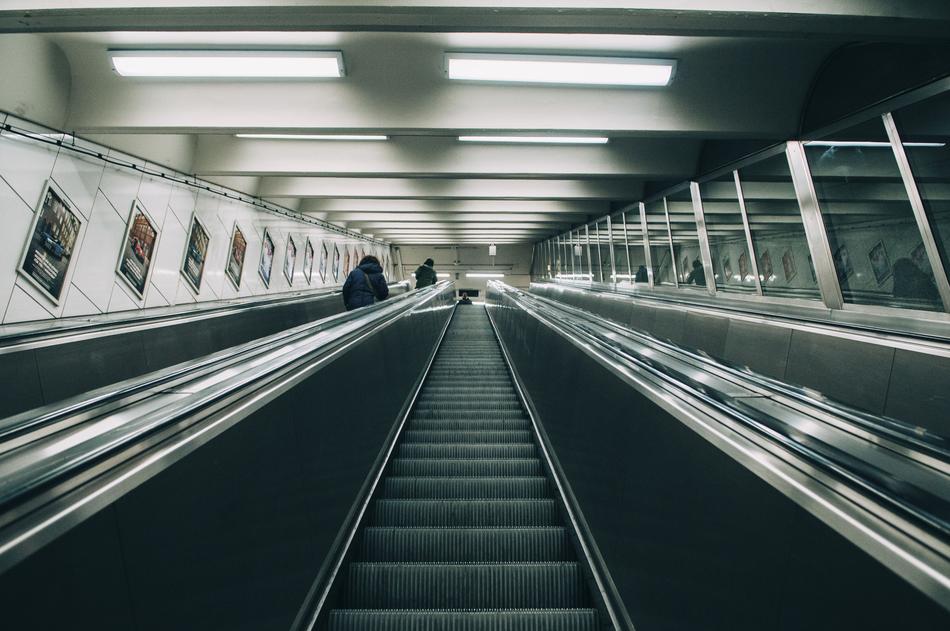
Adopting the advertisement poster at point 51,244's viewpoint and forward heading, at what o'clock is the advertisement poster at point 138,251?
the advertisement poster at point 138,251 is roughly at 9 o'clock from the advertisement poster at point 51,244.

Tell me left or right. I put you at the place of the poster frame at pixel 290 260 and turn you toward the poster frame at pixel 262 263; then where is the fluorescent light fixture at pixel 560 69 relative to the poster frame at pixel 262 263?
left

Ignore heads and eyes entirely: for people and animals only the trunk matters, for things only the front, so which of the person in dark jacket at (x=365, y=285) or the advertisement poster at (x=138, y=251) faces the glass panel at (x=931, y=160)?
the advertisement poster

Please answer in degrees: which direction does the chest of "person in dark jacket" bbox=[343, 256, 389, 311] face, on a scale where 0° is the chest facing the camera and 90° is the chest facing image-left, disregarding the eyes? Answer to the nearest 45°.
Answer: approximately 180°

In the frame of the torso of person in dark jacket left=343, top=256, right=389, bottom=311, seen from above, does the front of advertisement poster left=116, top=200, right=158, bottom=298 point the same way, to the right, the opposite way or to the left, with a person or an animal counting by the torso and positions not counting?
to the right

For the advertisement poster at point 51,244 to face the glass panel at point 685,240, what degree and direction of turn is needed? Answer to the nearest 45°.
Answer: approximately 45° to its left

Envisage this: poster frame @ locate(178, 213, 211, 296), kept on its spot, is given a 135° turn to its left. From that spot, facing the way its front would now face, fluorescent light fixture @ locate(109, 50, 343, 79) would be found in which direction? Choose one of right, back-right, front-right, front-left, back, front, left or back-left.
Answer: back

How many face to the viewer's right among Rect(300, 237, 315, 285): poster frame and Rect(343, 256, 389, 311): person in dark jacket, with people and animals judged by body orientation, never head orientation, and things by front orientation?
1

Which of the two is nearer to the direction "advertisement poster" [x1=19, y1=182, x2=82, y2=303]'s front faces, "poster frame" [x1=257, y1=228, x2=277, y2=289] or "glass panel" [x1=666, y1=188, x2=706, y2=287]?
the glass panel

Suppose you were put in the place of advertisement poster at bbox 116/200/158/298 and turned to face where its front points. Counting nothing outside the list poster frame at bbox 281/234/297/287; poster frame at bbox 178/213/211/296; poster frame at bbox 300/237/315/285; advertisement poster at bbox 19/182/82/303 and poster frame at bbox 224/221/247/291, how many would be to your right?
1

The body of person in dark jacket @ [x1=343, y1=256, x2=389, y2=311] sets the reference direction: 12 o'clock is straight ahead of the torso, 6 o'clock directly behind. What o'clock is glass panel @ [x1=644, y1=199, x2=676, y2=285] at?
The glass panel is roughly at 2 o'clock from the person in dark jacket.

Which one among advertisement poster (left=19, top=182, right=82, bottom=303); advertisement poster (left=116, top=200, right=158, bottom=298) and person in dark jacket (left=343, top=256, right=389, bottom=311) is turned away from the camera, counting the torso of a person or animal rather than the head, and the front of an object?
the person in dark jacket

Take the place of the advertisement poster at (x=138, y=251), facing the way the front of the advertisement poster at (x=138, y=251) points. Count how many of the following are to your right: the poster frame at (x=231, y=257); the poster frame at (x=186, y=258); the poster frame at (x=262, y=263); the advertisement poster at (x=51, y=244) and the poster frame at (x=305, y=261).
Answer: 1

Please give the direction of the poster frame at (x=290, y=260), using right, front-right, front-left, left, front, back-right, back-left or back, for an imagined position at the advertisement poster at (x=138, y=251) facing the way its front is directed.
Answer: left

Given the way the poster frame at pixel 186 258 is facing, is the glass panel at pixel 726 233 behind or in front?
in front

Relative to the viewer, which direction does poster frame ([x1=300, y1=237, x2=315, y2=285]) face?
to the viewer's right

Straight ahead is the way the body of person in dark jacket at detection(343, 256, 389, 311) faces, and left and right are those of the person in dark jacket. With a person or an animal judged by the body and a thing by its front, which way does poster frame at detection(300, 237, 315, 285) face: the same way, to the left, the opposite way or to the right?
to the right

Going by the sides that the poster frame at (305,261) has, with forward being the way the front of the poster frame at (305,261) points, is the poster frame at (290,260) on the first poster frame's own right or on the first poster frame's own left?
on the first poster frame's own right

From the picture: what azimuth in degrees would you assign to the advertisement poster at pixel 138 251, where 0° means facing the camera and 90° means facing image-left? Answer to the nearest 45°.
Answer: approximately 315°

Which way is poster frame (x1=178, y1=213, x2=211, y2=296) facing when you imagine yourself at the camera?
facing the viewer and to the right of the viewer
